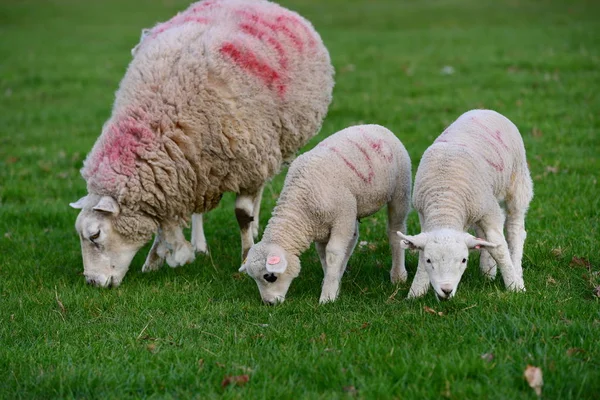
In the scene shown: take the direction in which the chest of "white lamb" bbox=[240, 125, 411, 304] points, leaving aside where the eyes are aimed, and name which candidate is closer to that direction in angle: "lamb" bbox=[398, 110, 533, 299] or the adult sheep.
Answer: the adult sheep

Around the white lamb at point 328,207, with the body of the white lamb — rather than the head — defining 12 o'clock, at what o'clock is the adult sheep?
The adult sheep is roughly at 3 o'clock from the white lamb.

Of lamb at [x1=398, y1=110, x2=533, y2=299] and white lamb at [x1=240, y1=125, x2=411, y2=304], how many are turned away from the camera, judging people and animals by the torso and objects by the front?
0

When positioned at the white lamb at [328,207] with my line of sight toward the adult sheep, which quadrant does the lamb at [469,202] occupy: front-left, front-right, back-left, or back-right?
back-right

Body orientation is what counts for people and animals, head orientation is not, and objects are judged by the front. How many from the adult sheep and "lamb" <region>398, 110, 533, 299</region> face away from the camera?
0

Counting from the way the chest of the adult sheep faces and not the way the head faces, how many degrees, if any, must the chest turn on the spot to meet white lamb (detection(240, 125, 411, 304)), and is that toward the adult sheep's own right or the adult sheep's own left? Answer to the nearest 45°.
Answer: approximately 90° to the adult sheep's own left

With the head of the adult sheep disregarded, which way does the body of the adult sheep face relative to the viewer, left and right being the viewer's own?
facing the viewer and to the left of the viewer
